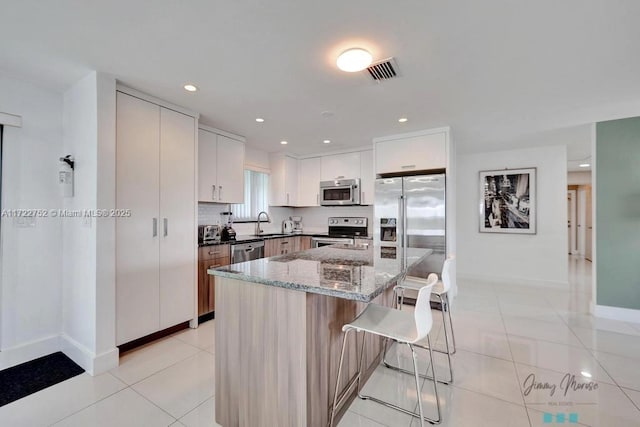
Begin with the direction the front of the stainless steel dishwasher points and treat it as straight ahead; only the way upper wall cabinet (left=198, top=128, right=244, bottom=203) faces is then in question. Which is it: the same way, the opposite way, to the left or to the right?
the same way

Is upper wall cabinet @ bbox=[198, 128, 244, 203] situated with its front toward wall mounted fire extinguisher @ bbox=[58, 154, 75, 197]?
no

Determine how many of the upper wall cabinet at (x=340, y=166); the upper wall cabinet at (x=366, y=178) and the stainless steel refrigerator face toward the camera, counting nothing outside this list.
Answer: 3

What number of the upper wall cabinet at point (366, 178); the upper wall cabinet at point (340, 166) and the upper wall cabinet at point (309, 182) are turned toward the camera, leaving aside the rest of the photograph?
3

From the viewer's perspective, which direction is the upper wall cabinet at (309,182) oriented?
toward the camera

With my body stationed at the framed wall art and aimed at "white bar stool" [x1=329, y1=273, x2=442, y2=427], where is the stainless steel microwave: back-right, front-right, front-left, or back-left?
front-right

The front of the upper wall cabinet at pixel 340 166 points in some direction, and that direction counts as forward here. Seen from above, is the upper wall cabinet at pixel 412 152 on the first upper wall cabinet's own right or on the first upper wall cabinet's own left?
on the first upper wall cabinet's own left

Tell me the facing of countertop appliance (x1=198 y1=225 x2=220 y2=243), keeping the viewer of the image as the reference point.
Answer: facing the viewer and to the right of the viewer

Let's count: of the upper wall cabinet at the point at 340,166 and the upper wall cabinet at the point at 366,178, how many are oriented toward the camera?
2

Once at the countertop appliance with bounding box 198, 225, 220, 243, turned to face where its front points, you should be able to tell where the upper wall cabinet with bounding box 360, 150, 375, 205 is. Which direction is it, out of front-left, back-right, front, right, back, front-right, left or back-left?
front-left

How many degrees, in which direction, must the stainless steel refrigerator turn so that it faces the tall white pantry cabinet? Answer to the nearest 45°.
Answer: approximately 45° to its right

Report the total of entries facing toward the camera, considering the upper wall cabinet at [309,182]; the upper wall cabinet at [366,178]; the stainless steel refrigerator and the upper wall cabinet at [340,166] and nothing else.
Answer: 4

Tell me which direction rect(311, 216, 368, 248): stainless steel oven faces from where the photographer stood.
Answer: facing the viewer and to the left of the viewer

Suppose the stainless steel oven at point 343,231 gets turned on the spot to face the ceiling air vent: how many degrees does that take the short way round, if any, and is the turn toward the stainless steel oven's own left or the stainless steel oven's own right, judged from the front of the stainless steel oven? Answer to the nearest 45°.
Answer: approximately 45° to the stainless steel oven's own left

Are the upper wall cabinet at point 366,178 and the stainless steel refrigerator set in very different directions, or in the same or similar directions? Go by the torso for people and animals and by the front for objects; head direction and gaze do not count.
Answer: same or similar directions

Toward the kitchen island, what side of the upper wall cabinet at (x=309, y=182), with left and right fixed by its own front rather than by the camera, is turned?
front
